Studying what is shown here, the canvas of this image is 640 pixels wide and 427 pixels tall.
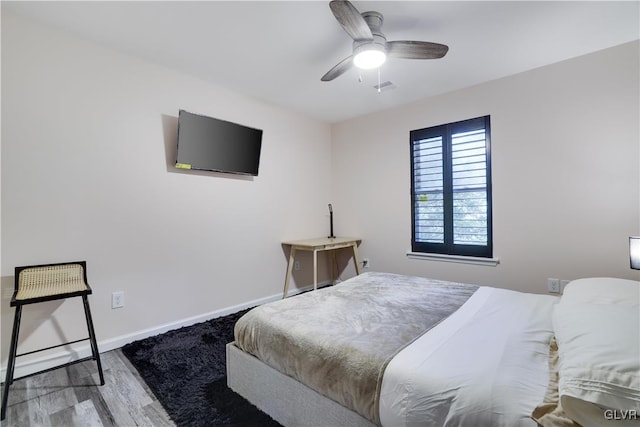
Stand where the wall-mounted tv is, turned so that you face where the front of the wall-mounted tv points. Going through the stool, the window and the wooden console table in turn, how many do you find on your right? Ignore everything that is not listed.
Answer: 1

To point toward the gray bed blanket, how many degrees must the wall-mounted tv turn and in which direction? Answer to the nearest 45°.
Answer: approximately 45° to its right

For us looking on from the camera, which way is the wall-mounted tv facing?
facing the viewer and to the right of the viewer

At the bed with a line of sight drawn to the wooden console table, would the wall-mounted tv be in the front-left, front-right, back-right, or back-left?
front-left

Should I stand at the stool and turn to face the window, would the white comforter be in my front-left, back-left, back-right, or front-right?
front-right

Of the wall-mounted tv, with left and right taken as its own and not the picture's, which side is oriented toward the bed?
front

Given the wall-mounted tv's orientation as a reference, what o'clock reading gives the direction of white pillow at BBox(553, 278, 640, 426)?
The white pillow is roughly at 1 o'clock from the wall-mounted tv.

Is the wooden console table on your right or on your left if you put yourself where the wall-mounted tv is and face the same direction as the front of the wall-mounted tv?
on your left

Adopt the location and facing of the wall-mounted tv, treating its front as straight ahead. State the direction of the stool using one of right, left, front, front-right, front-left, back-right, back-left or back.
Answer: right

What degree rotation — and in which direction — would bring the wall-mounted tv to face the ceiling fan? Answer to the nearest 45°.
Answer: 0° — it already faces it

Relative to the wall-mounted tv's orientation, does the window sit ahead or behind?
ahead
